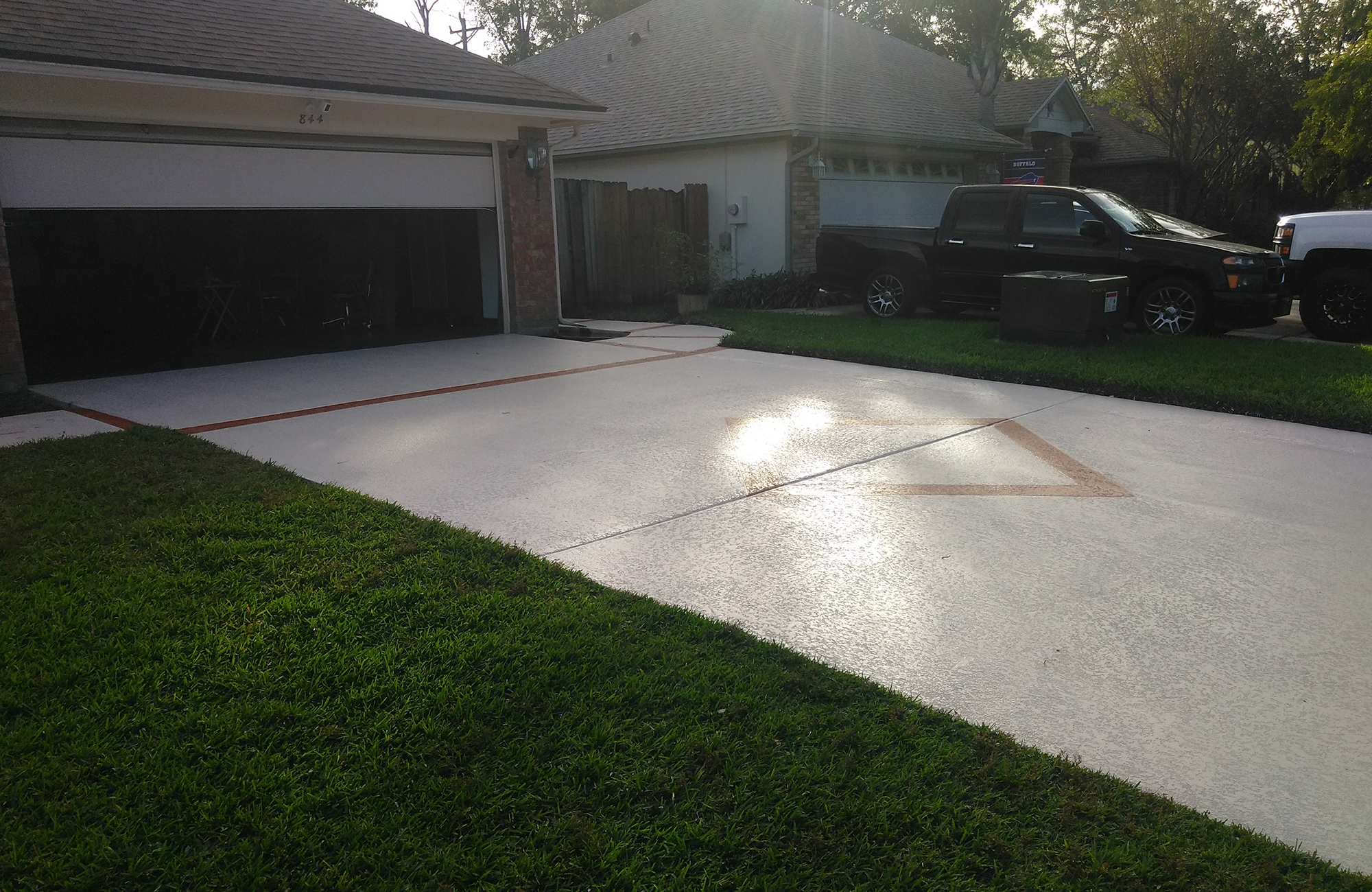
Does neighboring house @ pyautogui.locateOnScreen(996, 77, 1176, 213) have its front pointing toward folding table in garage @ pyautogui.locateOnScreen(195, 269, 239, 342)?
no

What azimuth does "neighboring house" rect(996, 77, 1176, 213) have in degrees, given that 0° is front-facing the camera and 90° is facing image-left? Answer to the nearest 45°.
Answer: approximately 315°

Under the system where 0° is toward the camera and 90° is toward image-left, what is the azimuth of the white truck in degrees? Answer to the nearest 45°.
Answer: approximately 90°

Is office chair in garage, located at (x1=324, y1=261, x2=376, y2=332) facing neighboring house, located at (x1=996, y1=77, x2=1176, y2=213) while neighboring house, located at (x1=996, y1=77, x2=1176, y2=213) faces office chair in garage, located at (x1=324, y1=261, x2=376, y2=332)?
no

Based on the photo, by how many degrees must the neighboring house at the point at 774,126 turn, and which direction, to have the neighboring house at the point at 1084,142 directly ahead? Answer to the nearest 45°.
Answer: approximately 90° to its left

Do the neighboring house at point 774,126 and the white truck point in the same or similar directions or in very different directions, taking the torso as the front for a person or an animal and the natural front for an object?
very different directions

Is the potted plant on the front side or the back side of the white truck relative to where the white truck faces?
on the front side

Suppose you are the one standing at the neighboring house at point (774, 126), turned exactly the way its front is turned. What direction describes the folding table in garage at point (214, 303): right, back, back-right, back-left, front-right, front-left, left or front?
right

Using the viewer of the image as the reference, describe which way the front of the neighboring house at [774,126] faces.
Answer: facing the viewer and to the right of the viewer

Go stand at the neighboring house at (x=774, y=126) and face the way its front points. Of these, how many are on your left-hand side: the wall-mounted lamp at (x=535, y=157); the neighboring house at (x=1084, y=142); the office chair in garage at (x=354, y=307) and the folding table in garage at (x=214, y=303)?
1
